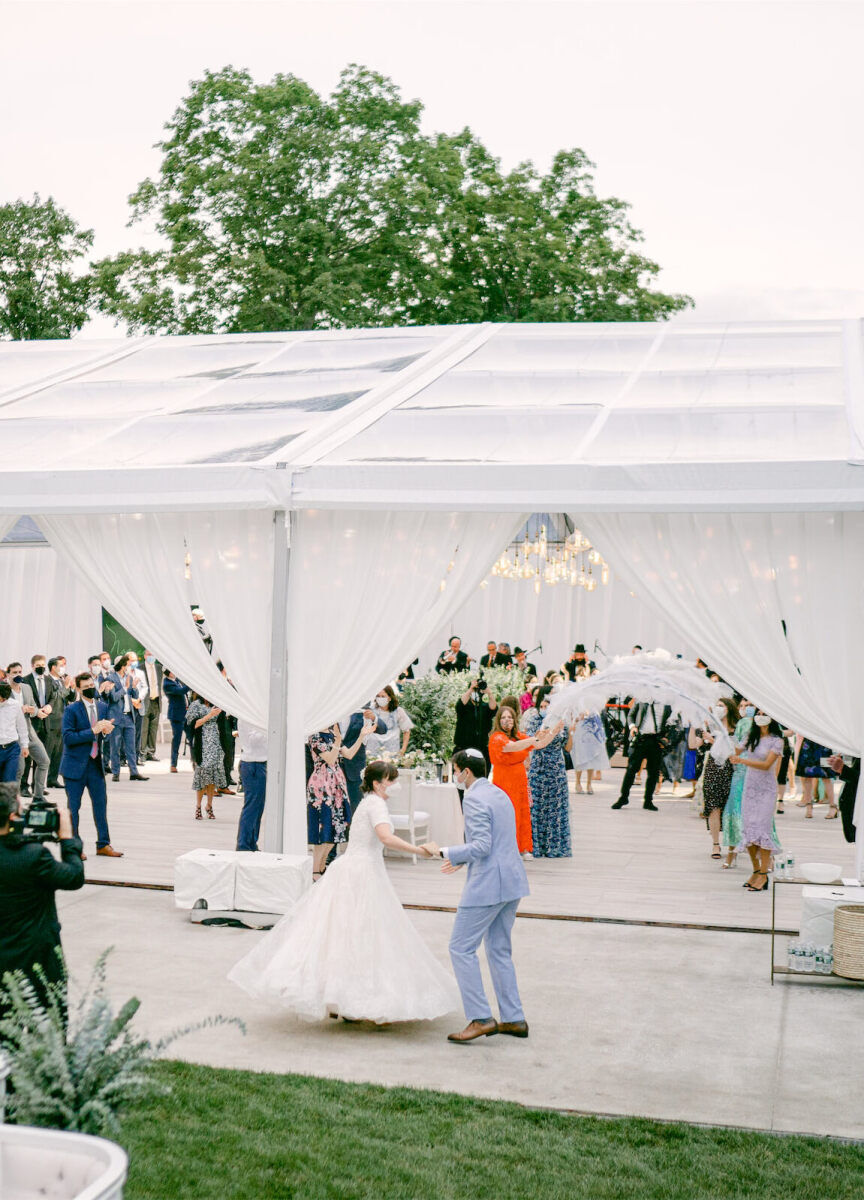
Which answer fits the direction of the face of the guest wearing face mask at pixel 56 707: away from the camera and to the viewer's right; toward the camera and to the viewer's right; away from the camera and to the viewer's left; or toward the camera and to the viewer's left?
toward the camera and to the viewer's right

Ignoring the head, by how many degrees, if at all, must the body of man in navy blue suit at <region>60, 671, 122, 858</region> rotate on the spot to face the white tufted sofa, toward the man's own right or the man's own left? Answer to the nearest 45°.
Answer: approximately 45° to the man's own right

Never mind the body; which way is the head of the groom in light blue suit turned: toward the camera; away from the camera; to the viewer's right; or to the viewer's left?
to the viewer's left

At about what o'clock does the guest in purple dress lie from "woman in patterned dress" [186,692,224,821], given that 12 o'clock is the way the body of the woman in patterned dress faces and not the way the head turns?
The guest in purple dress is roughly at 12 o'clock from the woman in patterned dress.

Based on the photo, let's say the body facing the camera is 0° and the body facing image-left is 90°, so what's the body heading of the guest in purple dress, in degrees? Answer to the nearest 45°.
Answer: approximately 45°

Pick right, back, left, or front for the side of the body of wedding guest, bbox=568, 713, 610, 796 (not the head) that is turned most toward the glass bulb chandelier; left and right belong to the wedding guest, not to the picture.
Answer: back

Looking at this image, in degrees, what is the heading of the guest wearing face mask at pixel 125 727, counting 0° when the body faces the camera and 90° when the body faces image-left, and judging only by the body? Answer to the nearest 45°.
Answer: approximately 315°

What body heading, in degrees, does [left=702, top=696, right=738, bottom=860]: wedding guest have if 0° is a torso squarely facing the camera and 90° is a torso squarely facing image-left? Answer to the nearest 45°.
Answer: approximately 45°
